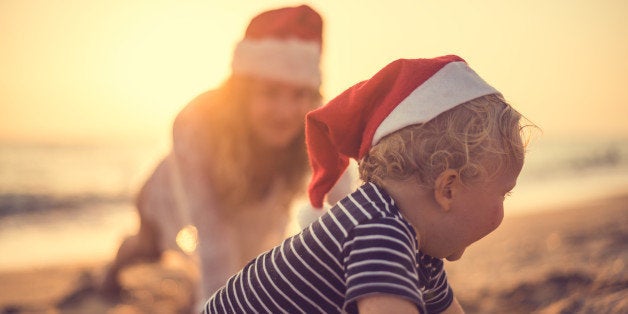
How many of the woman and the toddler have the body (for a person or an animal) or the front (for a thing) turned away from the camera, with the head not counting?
0

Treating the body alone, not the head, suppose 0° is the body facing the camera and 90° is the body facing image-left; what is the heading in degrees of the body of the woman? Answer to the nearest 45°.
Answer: approximately 315°

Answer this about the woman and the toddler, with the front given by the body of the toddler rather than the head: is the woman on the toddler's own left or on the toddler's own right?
on the toddler's own left

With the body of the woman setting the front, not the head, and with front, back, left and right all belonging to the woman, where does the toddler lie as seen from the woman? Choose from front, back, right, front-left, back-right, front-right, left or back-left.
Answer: front-right

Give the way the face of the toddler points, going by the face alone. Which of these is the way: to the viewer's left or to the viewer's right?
to the viewer's right

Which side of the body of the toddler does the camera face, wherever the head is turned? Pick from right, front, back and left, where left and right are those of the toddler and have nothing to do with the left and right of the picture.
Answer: right
